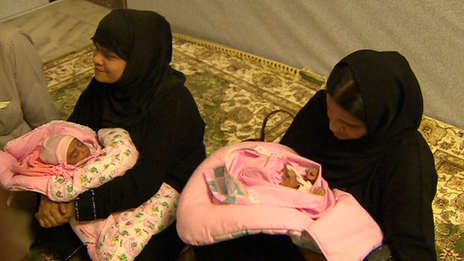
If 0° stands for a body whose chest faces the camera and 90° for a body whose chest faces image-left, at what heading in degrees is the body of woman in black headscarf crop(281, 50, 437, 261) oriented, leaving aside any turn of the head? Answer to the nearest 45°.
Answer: approximately 45°

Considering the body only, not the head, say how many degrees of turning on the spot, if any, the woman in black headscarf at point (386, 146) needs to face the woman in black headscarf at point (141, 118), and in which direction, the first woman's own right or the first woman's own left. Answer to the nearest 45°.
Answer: approximately 45° to the first woman's own right
